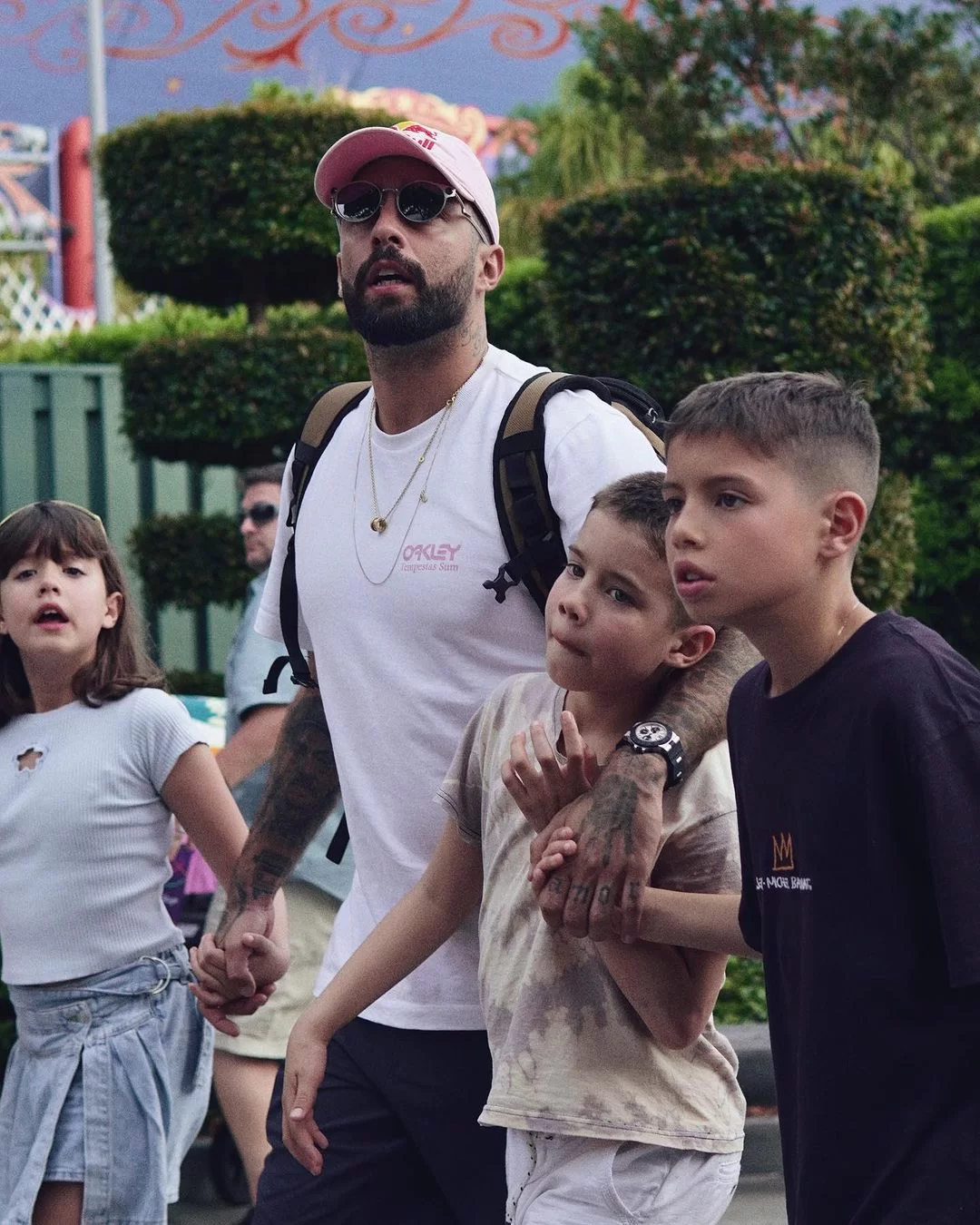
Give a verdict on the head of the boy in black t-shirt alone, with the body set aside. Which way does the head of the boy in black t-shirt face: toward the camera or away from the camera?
toward the camera

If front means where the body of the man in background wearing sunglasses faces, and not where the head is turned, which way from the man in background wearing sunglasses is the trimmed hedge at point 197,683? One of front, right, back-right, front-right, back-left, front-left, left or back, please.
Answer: back-right

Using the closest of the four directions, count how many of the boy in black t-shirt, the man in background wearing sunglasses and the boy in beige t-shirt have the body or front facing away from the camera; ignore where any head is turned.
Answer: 0

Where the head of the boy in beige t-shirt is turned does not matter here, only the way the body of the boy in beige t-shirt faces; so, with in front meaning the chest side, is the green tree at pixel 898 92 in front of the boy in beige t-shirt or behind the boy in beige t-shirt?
behind

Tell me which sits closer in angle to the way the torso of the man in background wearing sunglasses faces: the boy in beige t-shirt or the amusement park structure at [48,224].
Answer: the boy in beige t-shirt

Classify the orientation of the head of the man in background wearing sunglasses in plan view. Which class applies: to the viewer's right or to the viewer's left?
to the viewer's left

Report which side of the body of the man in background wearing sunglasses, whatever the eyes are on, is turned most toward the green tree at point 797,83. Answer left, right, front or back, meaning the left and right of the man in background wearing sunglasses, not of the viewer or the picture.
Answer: back

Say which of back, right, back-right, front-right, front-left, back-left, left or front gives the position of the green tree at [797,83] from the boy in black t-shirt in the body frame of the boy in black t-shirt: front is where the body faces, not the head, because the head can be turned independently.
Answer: back-right

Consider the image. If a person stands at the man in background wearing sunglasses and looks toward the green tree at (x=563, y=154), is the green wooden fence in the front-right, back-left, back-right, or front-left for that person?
front-left

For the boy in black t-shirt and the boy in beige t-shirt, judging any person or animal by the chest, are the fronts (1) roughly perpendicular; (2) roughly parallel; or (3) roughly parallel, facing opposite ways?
roughly parallel

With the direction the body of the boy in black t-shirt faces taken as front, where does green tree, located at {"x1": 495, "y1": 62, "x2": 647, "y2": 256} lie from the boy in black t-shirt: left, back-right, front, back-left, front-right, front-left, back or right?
back-right

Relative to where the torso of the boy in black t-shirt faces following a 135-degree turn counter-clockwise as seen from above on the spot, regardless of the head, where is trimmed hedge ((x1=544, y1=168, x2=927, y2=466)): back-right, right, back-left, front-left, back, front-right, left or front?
left

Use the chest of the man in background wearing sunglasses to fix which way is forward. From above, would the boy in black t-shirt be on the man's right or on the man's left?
on the man's left

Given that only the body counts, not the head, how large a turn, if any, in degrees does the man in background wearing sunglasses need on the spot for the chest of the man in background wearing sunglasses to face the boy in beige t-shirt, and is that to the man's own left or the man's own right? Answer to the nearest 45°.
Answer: approximately 45° to the man's own left

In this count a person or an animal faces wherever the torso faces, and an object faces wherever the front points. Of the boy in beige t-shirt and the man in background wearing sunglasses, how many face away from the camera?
0

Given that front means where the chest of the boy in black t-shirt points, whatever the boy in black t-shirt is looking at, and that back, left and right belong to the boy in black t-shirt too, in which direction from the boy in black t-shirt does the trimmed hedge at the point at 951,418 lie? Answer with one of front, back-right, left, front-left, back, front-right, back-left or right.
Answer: back-right

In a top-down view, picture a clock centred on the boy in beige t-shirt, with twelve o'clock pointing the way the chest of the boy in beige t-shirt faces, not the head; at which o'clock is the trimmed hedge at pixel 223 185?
The trimmed hedge is roughly at 4 o'clock from the boy in beige t-shirt.

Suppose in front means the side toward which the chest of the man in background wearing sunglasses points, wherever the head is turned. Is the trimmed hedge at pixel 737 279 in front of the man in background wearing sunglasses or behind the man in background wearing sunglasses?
behind
